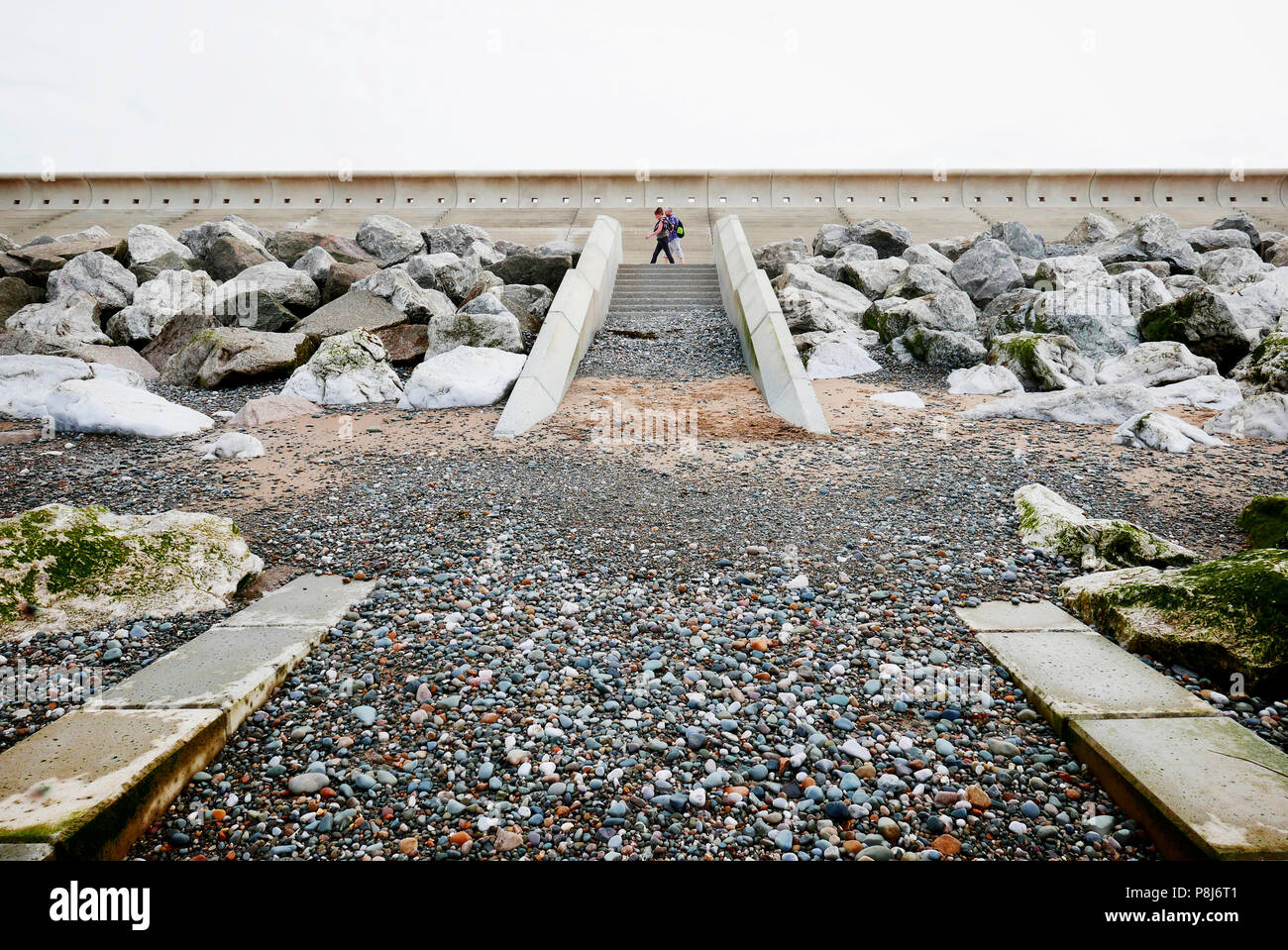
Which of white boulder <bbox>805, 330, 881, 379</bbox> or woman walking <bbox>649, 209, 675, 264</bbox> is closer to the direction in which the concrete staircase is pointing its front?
the white boulder

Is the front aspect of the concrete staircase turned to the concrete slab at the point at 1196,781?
yes

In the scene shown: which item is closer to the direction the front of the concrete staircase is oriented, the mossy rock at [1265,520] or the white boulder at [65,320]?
the mossy rock

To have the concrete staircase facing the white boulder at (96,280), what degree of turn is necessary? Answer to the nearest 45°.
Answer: approximately 90° to its right

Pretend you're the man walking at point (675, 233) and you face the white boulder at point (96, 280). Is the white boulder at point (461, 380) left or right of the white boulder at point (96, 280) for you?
left

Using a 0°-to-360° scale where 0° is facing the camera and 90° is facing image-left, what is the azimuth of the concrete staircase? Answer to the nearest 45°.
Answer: approximately 0°

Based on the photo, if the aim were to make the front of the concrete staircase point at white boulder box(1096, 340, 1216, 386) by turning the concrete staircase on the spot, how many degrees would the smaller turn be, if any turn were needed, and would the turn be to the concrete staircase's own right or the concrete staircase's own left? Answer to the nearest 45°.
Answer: approximately 45° to the concrete staircase's own left
